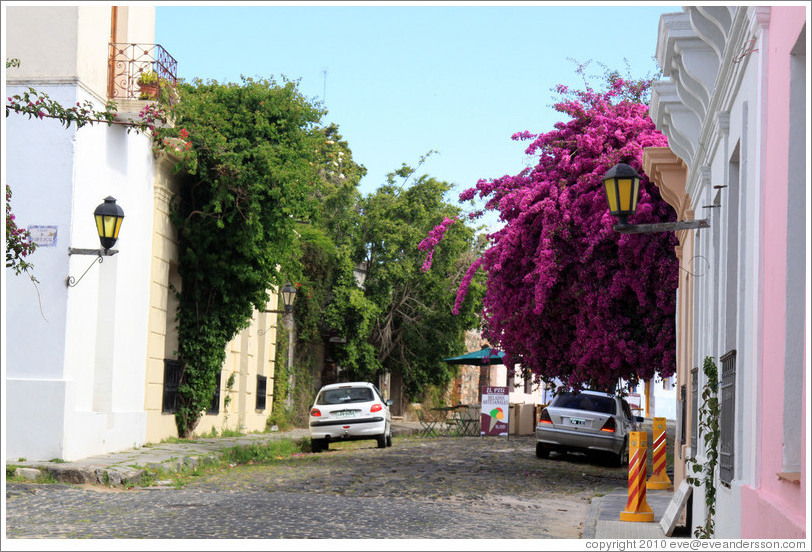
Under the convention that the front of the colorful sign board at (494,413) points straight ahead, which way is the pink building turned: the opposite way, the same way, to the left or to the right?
to the right

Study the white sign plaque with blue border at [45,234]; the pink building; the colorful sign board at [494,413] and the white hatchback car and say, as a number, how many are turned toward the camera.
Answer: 2

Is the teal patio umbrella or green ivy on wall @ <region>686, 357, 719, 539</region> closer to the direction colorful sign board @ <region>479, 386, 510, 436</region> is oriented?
the green ivy on wall

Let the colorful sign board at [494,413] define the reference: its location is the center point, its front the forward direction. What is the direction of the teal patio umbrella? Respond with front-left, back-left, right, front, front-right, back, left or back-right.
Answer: back

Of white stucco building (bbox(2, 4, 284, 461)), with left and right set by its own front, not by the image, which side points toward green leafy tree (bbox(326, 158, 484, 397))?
left

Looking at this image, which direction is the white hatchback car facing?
away from the camera

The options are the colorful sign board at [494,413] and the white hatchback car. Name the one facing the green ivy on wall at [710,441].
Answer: the colorful sign board

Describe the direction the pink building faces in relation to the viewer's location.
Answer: facing to the left of the viewer

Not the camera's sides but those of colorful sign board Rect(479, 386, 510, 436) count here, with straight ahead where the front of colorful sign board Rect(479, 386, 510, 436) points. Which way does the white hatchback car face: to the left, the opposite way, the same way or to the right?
the opposite way

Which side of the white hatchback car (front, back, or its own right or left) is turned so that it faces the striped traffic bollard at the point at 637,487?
back

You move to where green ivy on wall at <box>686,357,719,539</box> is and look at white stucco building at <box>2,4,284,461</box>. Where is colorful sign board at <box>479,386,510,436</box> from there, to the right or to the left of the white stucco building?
right
